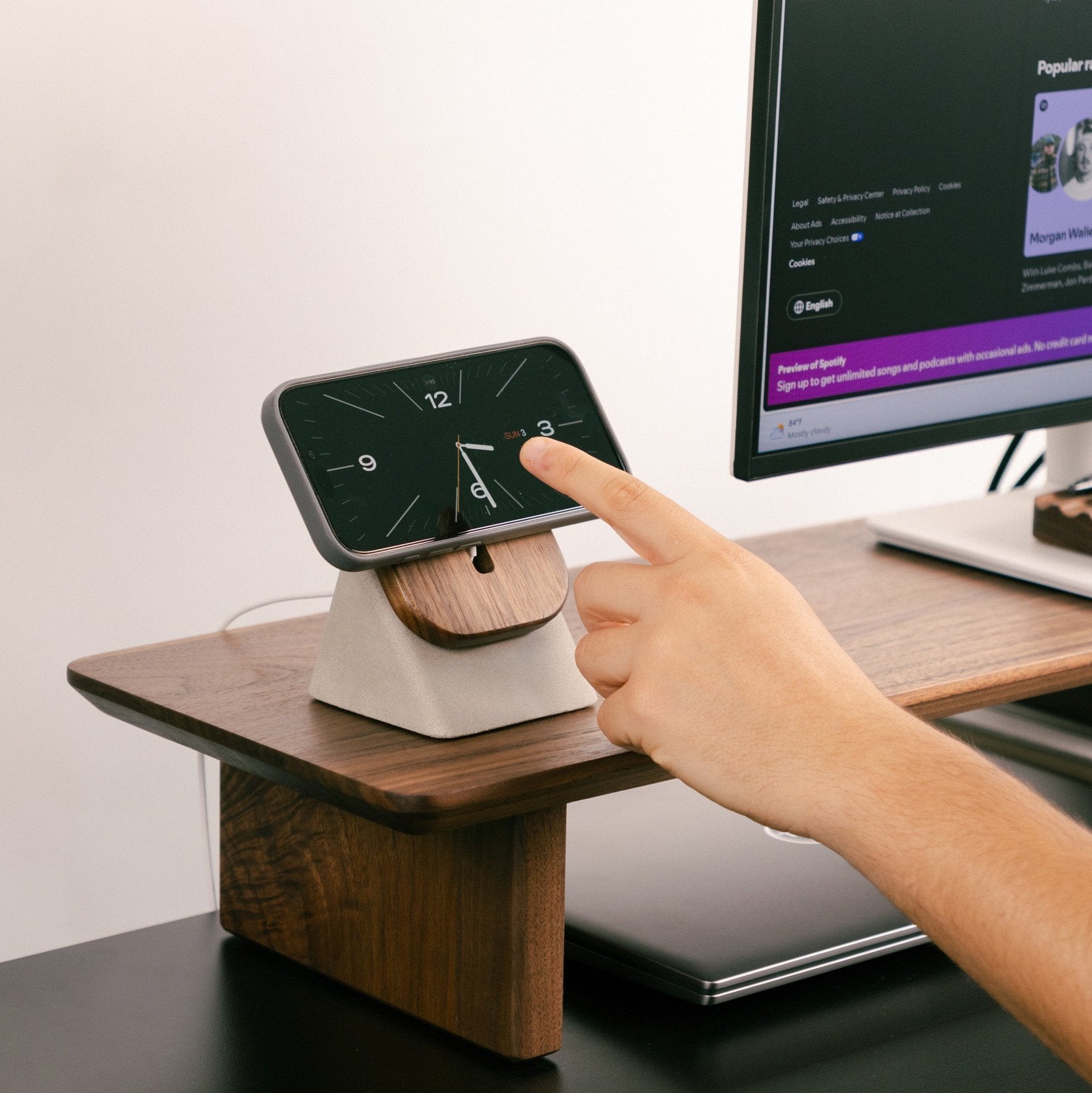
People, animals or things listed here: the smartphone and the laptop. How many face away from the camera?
0

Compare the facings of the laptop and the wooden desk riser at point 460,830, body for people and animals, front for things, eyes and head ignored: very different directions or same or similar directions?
same or similar directions

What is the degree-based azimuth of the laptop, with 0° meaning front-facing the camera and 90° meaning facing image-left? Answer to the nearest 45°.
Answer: approximately 315°

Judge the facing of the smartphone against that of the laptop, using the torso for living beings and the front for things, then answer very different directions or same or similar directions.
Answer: same or similar directions
